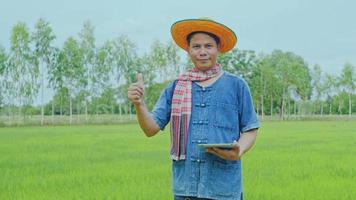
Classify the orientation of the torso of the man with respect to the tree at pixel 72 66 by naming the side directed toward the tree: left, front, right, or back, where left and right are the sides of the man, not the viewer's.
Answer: back

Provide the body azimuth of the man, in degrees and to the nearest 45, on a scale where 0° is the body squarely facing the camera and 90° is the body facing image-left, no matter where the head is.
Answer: approximately 0°
